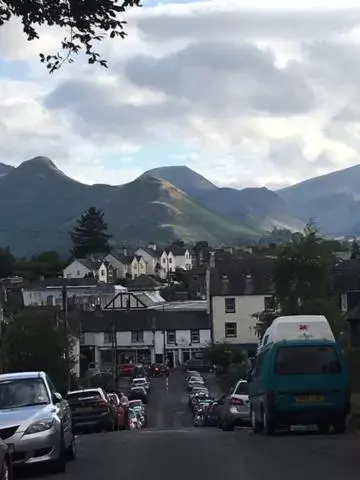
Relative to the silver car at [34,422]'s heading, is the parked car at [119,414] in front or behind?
behind

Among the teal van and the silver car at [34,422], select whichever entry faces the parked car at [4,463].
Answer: the silver car

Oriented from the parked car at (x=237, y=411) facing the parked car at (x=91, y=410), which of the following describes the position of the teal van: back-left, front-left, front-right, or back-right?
back-left

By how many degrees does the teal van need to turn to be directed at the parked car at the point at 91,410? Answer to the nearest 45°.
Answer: approximately 45° to its left

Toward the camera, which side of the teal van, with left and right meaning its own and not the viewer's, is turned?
back

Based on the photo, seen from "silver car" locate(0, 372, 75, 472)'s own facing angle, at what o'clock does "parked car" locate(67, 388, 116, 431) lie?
The parked car is roughly at 6 o'clock from the silver car.

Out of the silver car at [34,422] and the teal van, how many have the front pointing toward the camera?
1
